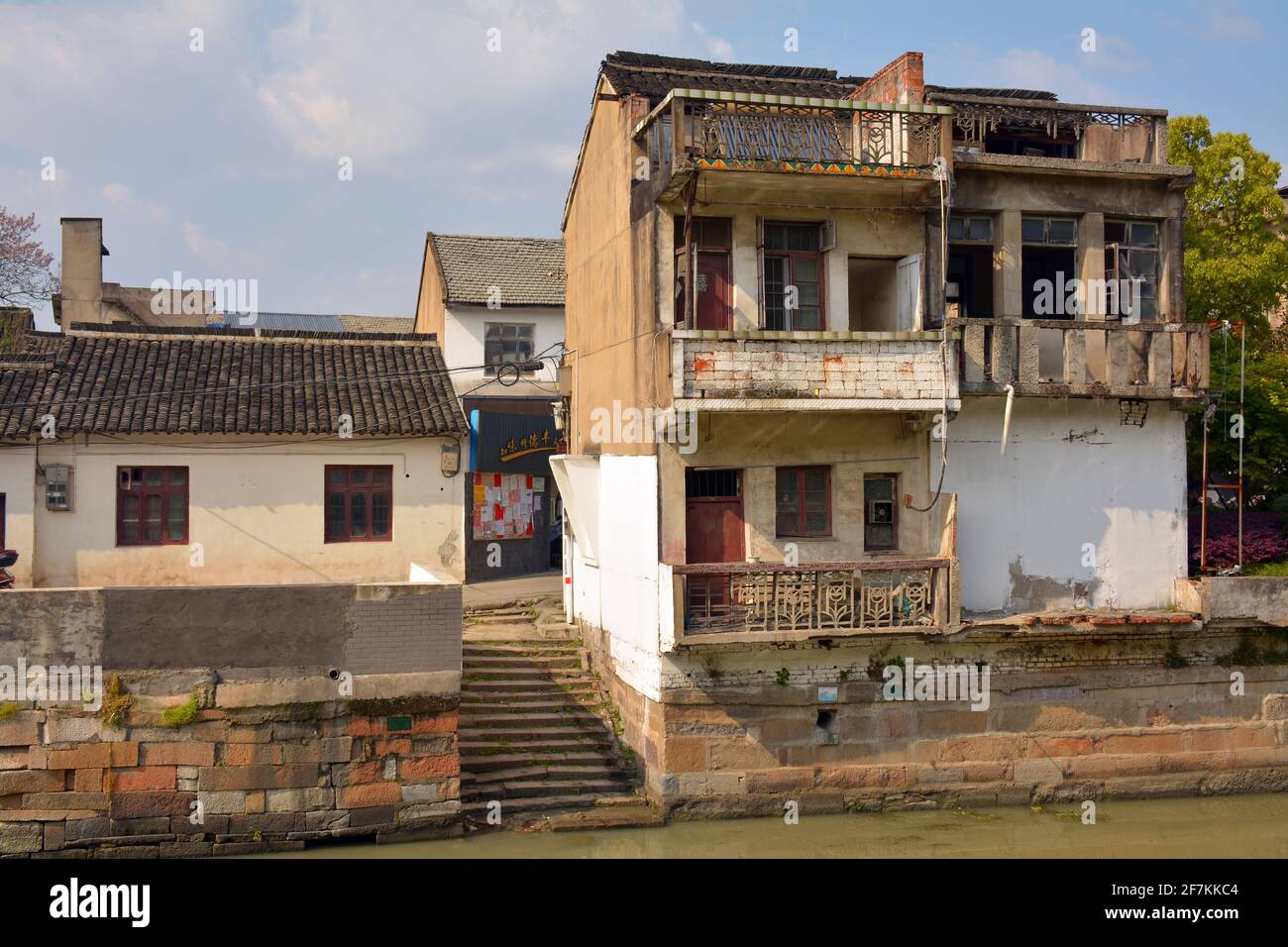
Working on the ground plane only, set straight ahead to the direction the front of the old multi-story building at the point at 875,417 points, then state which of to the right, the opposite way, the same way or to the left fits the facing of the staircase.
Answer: the same way

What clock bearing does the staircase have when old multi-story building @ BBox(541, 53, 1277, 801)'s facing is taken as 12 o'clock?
The staircase is roughly at 3 o'clock from the old multi-story building.

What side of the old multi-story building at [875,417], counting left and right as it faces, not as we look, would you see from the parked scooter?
right

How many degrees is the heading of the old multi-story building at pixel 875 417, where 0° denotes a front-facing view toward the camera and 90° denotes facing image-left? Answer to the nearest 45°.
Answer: approximately 0°

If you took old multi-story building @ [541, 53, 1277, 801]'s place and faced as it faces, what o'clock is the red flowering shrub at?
The red flowering shrub is roughly at 8 o'clock from the old multi-story building.

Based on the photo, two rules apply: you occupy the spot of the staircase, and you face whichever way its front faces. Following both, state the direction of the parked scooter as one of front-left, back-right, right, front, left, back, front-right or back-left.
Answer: right

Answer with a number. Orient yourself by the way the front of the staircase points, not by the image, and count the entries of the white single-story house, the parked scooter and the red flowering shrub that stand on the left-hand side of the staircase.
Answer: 1

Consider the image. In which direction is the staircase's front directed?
toward the camera

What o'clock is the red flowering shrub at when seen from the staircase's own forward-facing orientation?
The red flowering shrub is roughly at 9 o'clock from the staircase.

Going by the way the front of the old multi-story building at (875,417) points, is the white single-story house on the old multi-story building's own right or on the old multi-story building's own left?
on the old multi-story building's own right

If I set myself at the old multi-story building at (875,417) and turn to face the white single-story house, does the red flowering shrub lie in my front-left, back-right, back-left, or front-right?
back-right

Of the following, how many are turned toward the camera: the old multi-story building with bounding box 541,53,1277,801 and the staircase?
2
